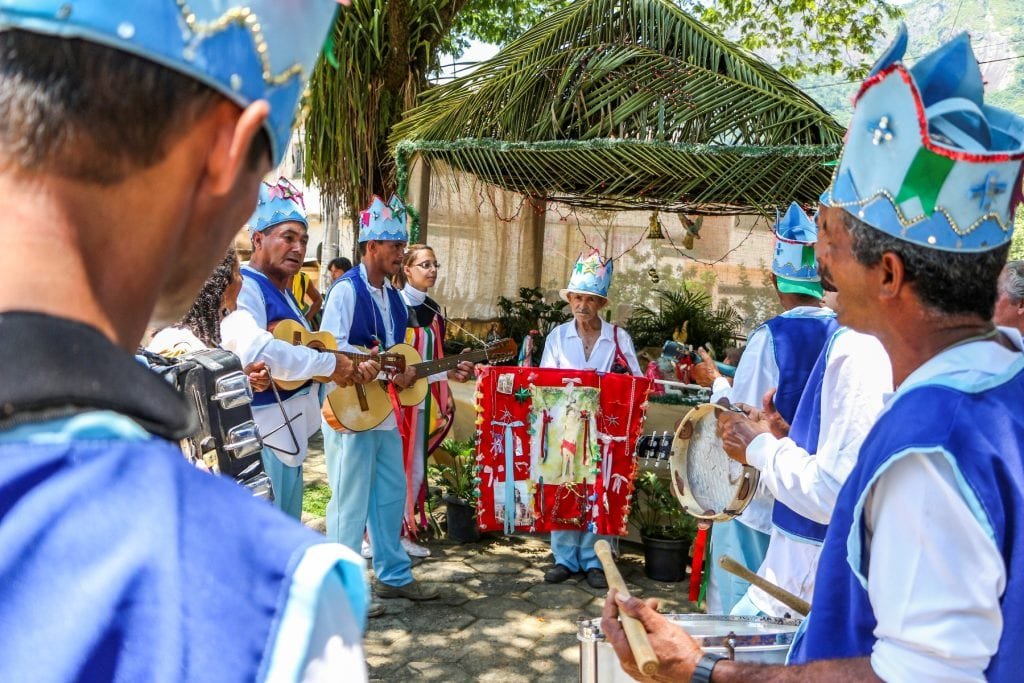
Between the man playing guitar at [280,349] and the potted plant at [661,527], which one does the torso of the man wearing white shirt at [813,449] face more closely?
the man playing guitar

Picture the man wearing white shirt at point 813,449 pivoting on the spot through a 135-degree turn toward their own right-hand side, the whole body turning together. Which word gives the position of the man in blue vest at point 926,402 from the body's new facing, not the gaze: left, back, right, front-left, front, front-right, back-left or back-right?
back-right

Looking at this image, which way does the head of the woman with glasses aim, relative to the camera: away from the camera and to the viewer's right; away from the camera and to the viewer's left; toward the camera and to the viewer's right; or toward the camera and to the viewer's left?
toward the camera and to the viewer's right

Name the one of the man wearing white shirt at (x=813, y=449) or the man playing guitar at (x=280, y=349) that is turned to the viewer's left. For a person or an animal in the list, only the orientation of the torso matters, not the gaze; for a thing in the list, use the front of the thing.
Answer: the man wearing white shirt

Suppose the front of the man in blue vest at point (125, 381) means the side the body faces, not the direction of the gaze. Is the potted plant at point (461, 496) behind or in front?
in front

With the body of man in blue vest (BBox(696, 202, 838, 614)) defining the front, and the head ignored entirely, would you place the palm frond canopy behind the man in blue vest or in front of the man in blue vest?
in front

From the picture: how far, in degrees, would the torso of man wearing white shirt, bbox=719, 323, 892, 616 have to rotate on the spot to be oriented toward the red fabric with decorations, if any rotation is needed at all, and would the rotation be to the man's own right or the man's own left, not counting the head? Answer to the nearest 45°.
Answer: approximately 45° to the man's own right

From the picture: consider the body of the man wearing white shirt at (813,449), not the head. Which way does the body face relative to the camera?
to the viewer's left

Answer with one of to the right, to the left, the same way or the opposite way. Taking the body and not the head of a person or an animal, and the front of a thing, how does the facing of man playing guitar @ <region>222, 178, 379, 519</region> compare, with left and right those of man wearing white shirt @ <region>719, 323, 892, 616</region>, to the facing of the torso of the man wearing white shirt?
the opposite way

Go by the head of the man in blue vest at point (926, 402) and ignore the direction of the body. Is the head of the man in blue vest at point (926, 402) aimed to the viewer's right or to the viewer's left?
to the viewer's left
